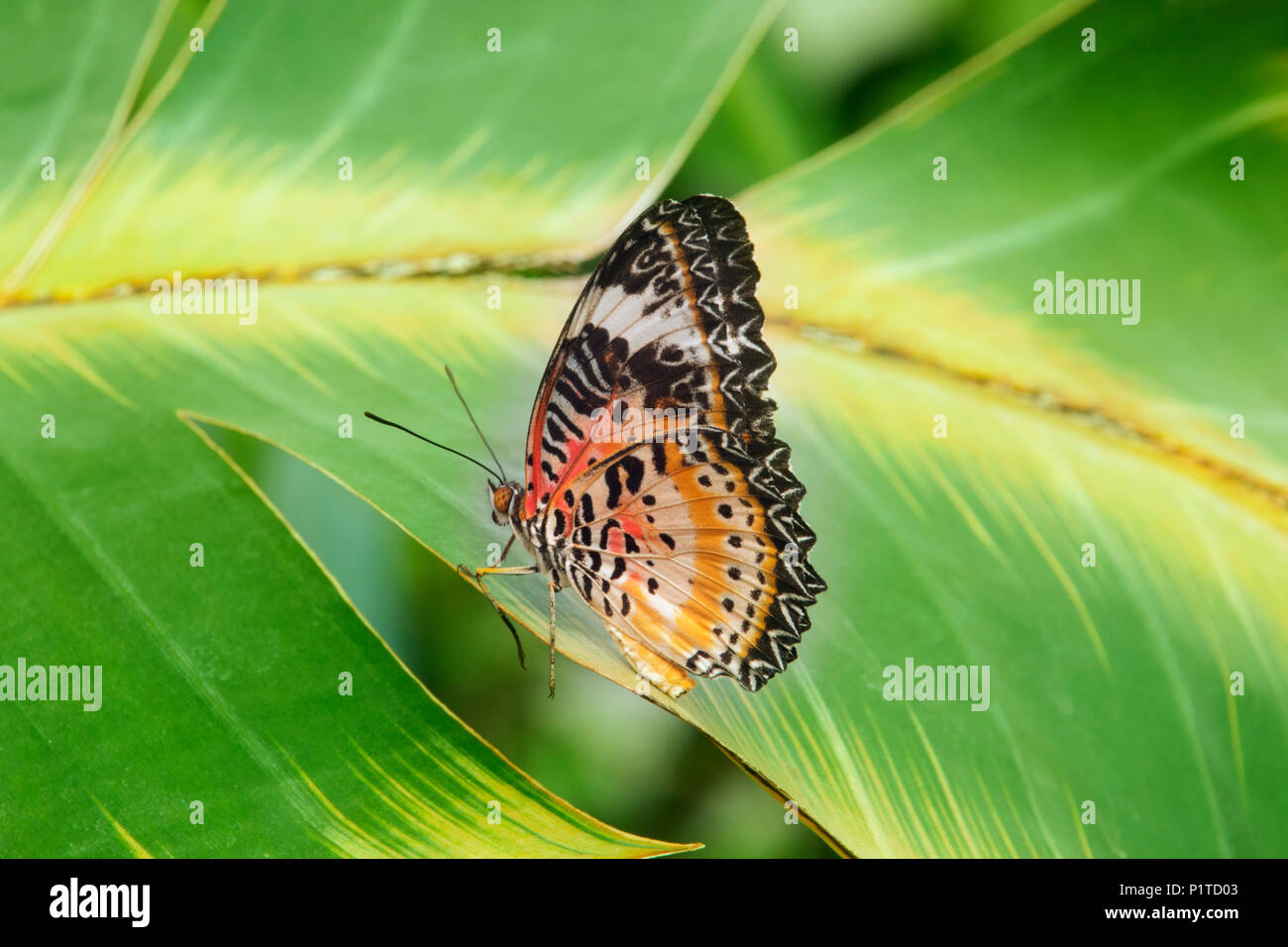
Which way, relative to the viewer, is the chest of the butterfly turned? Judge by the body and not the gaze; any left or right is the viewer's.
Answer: facing to the left of the viewer
